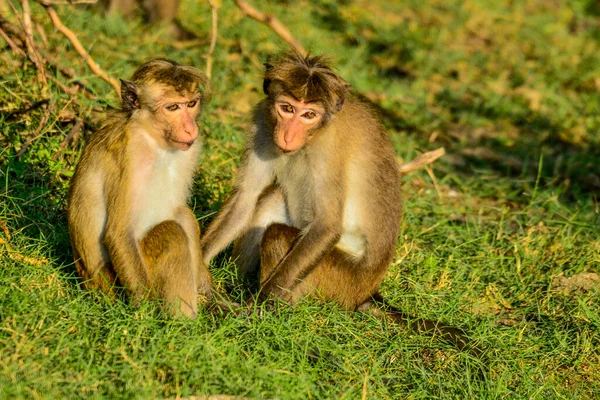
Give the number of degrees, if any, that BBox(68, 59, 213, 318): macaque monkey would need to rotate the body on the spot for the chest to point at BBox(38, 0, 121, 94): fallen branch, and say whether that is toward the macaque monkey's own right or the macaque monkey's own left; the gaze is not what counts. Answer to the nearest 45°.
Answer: approximately 135° to the macaque monkey's own left

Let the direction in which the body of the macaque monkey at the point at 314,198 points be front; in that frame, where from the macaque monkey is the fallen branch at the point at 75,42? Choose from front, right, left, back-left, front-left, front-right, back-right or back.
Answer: right

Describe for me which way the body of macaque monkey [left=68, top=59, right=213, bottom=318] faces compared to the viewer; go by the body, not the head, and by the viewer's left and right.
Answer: facing the viewer and to the right of the viewer

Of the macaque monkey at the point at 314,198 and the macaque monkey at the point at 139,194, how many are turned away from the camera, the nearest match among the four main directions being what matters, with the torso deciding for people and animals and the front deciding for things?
0

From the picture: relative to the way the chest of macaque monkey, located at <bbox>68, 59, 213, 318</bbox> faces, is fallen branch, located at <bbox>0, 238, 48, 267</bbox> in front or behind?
behind

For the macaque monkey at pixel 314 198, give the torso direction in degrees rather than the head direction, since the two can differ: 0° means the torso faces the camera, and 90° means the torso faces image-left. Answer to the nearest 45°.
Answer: approximately 45°

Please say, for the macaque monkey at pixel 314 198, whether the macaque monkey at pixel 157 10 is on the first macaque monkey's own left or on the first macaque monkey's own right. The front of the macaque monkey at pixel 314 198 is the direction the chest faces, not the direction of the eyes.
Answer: on the first macaque monkey's own right

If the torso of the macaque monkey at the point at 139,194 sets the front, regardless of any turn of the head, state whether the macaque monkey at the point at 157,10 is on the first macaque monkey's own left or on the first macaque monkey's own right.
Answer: on the first macaque monkey's own left

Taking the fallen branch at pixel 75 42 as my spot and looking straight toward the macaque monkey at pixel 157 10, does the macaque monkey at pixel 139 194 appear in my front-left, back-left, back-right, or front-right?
back-right

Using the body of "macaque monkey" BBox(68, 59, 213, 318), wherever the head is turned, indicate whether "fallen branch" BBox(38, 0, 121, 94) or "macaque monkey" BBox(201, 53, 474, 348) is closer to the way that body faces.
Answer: the macaque monkey
